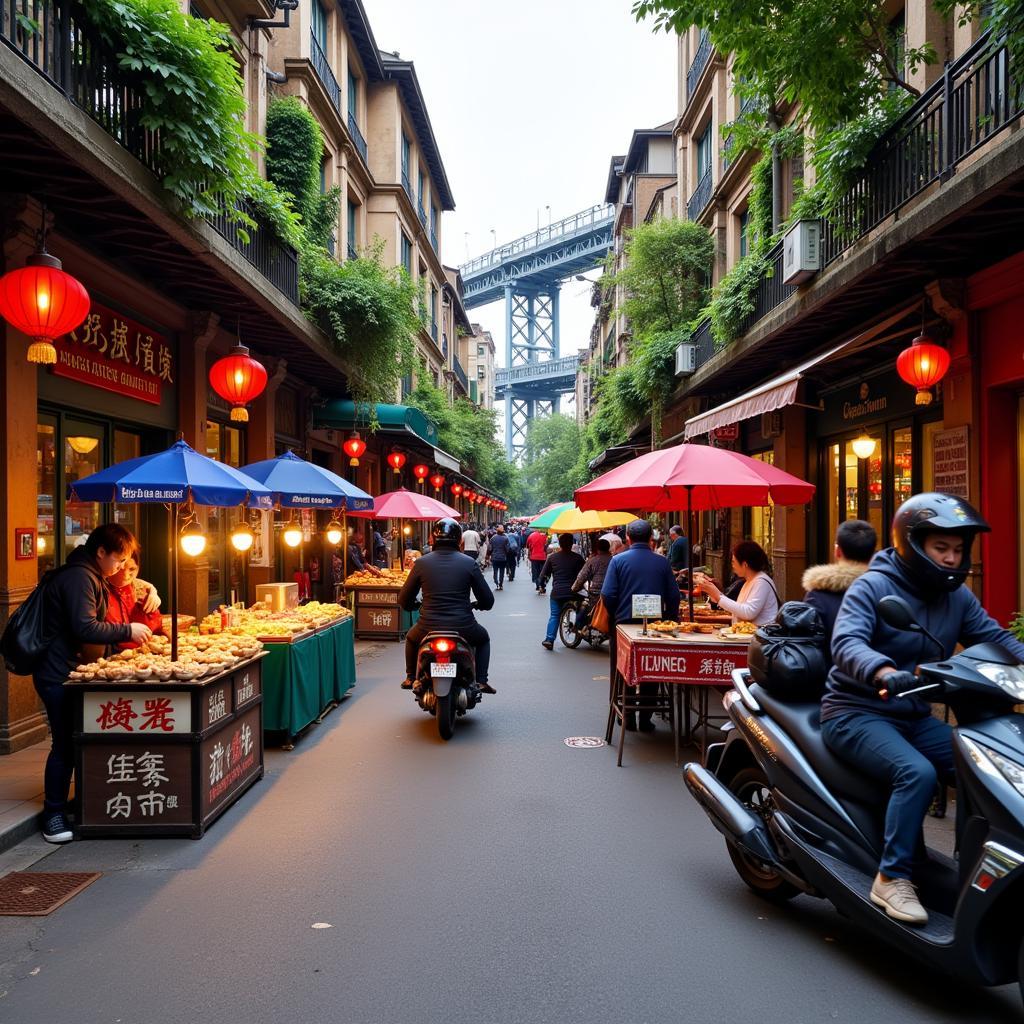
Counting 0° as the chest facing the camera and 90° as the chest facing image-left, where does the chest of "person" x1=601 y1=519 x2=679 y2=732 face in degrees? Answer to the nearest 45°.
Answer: approximately 180°

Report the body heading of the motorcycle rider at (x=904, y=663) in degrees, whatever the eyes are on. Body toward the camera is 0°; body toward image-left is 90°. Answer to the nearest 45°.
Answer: approximately 315°

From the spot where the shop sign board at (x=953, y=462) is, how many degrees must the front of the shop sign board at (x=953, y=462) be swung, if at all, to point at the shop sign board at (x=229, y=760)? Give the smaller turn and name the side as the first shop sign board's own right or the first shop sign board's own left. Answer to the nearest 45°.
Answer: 0° — it already faces it

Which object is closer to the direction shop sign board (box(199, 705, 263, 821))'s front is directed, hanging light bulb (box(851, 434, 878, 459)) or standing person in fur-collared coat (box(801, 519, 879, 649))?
the standing person in fur-collared coat

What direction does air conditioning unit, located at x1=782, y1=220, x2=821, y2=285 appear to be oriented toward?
to the viewer's left

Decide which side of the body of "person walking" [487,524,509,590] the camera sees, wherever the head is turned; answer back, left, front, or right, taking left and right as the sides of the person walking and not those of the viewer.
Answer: back

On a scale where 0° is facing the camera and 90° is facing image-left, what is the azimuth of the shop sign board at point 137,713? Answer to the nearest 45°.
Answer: approximately 0°

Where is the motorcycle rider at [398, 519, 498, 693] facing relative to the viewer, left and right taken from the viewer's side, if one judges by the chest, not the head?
facing away from the viewer

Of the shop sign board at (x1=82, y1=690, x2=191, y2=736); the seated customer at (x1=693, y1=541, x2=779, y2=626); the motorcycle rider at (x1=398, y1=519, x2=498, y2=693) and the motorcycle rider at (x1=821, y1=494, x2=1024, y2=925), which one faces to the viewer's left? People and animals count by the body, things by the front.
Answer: the seated customer

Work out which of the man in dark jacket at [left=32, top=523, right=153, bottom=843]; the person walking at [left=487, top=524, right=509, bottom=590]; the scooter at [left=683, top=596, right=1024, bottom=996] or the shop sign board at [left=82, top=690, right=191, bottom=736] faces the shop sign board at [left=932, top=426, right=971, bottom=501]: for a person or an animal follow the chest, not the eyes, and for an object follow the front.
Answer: the man in dark jacket

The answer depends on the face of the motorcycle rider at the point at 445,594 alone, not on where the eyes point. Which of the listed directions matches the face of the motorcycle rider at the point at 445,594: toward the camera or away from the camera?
away from the camera
